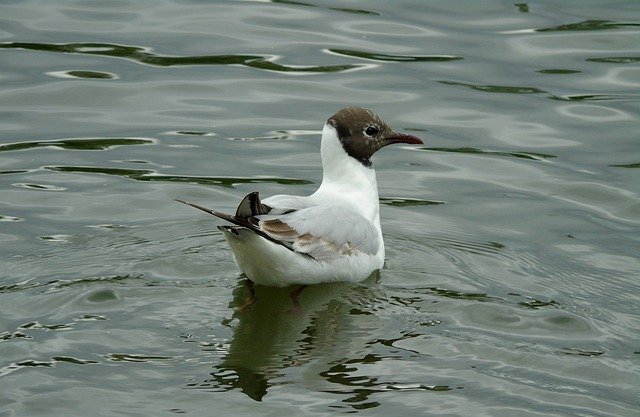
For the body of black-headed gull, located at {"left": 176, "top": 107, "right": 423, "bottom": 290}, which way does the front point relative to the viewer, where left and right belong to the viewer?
facing to the right of the viewer
